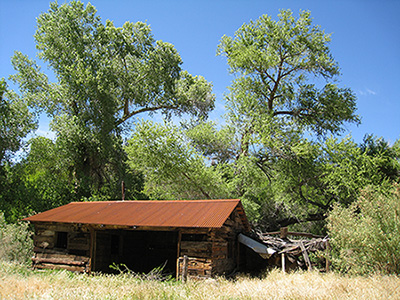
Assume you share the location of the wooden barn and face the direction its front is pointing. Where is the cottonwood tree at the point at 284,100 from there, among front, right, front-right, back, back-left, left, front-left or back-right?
back-left

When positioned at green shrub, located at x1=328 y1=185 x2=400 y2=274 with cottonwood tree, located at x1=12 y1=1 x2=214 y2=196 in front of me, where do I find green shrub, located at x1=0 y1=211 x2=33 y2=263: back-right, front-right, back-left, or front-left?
front-left

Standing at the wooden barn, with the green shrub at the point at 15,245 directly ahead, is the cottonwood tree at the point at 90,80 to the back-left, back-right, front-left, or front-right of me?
front-right

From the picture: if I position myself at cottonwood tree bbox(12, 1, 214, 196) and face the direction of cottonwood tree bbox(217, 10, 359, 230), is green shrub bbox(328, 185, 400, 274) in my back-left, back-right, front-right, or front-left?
front-right

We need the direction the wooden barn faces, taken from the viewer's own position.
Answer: facing the viewer

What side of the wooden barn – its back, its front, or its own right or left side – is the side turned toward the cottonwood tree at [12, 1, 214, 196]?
back

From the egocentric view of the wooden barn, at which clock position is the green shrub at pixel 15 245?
The green shrub is roughly at 4 o'clock from the wooden barn.

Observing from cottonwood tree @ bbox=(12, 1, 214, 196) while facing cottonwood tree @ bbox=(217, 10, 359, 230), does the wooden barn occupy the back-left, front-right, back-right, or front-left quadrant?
front-right

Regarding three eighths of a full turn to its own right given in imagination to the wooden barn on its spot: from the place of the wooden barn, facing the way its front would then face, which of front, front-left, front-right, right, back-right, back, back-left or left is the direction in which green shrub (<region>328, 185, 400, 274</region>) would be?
back
